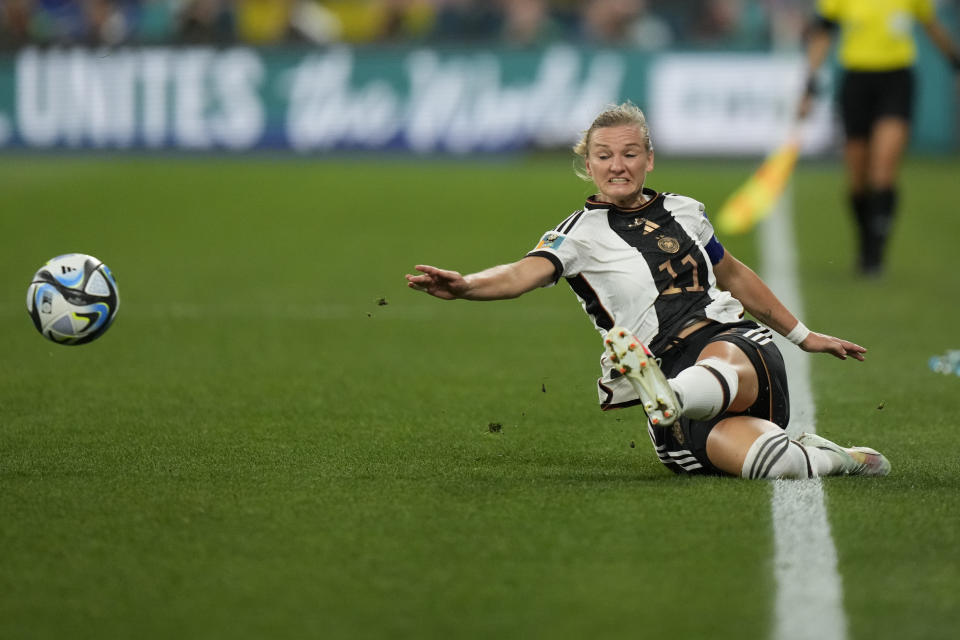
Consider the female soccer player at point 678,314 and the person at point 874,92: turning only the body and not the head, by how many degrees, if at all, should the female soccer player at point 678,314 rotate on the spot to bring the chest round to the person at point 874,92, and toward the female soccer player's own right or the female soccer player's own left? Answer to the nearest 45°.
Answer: approximately 180°

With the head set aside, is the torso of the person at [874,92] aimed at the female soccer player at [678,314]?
yes

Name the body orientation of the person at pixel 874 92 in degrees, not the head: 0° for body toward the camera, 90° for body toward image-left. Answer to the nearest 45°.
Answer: approximately 0°

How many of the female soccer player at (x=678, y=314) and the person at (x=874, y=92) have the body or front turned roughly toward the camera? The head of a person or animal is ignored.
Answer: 2

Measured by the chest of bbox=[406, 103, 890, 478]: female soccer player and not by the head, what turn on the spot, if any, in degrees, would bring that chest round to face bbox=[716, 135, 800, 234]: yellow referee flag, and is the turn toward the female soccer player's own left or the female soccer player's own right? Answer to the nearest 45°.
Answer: approximately 180°

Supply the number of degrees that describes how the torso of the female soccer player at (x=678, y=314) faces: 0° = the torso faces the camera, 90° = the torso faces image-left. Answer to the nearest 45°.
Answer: approximately 0°
